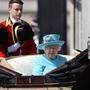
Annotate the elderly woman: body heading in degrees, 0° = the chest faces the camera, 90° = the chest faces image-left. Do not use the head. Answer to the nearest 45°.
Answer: approximately 315°
